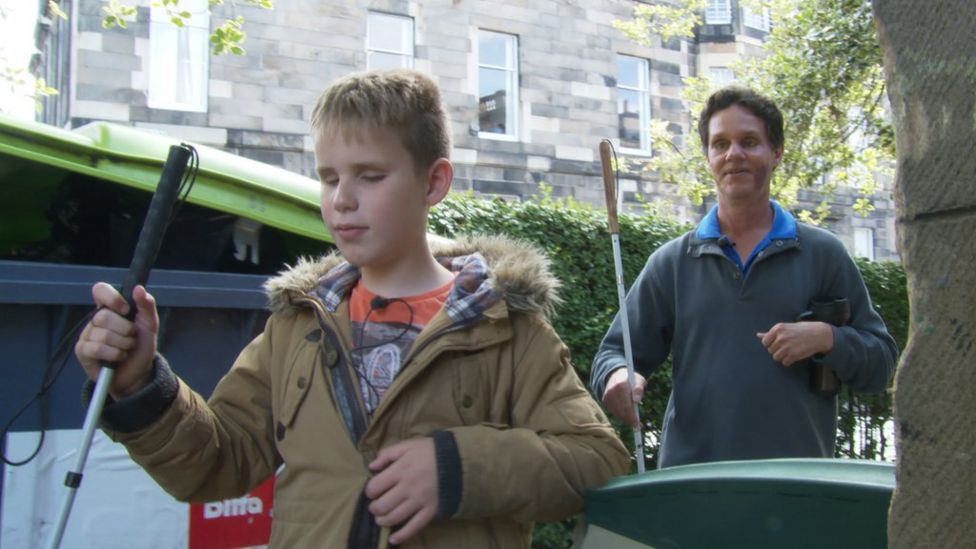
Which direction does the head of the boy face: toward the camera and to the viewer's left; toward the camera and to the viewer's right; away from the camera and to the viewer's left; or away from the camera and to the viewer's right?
toward the camera and to the viewer's left

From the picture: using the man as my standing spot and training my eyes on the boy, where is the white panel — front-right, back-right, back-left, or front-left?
front-right

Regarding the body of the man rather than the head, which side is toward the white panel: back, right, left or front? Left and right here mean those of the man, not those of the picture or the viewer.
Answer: right

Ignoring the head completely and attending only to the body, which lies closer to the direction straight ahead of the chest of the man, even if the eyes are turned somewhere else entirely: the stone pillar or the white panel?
the stone pillar

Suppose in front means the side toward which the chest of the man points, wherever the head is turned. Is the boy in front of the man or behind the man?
in front

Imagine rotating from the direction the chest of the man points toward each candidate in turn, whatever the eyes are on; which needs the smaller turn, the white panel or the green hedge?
the white panel

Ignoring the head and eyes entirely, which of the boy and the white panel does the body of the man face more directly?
the boy

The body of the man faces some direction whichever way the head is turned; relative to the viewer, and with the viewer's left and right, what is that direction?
facing the viewer

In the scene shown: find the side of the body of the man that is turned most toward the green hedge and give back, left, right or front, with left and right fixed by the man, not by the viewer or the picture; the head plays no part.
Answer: back

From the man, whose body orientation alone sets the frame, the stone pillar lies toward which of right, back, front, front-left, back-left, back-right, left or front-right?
front
